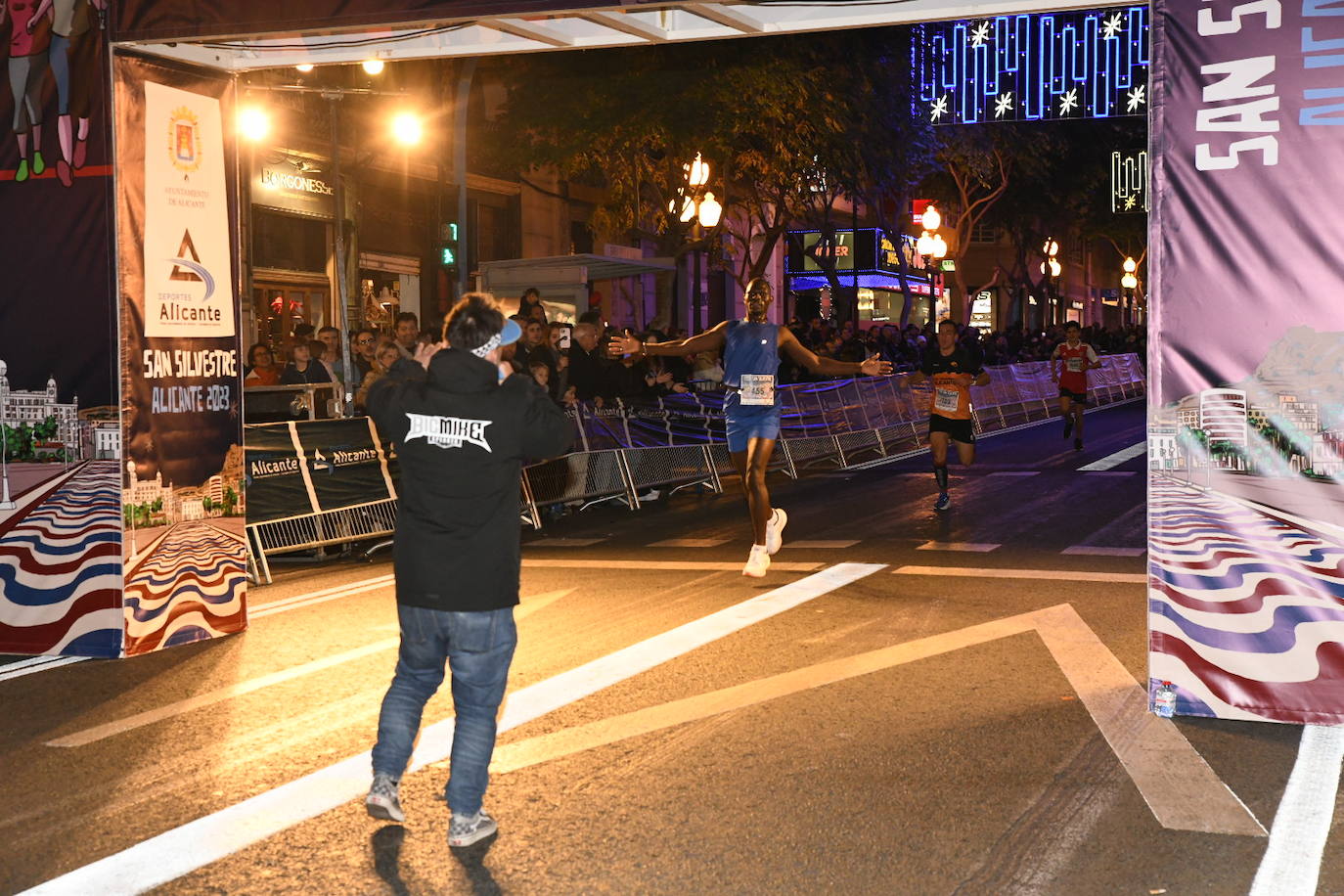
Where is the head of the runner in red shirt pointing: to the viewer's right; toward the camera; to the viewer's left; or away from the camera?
toward the camera

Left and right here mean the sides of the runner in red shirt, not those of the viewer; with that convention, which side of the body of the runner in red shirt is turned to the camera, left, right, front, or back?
front

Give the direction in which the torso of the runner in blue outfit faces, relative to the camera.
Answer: toward the camera

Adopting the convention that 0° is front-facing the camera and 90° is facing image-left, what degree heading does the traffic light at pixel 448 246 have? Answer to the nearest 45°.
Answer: approximately 0°

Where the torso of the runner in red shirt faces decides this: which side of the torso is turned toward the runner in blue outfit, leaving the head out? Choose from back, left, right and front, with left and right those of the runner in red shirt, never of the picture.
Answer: front

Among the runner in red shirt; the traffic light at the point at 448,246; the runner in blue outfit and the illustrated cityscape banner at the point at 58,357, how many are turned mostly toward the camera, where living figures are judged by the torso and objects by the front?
4

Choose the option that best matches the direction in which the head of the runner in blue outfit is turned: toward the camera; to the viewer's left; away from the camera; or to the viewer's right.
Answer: toward the camera

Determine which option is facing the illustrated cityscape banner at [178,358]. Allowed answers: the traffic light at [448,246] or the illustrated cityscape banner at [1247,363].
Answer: the traffic light

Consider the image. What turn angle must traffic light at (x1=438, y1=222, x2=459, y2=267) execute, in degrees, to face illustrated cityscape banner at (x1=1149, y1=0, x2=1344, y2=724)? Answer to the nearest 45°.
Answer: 0° — it already faces it

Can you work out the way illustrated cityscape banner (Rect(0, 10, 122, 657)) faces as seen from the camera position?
facing the viewer

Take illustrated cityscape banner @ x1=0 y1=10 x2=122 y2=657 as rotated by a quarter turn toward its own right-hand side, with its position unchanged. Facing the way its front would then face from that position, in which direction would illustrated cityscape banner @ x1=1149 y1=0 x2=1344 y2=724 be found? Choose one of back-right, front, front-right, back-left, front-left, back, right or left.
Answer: back-left

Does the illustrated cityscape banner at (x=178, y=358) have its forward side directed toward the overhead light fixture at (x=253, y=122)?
no

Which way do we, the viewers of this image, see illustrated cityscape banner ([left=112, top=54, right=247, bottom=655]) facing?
facing the viewer and to the right of the viewer

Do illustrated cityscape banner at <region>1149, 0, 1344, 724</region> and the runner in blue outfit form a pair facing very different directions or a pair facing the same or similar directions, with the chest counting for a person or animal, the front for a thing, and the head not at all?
same or similar directions

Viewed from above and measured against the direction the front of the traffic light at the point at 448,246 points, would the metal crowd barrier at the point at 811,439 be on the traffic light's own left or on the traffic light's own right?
on the traffic light's own left

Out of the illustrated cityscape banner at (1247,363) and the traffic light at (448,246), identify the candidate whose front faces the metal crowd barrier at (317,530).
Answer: the traffic light

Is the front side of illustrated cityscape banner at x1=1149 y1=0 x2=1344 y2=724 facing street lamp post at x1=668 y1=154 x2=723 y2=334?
no

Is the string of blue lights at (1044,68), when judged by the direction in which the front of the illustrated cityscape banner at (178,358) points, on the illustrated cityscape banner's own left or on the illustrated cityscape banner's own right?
on the illustrated cityscape banner's own left

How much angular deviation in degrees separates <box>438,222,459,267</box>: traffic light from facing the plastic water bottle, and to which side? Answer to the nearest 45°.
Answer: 0° — it already faces it

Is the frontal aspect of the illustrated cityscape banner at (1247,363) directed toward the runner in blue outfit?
no
